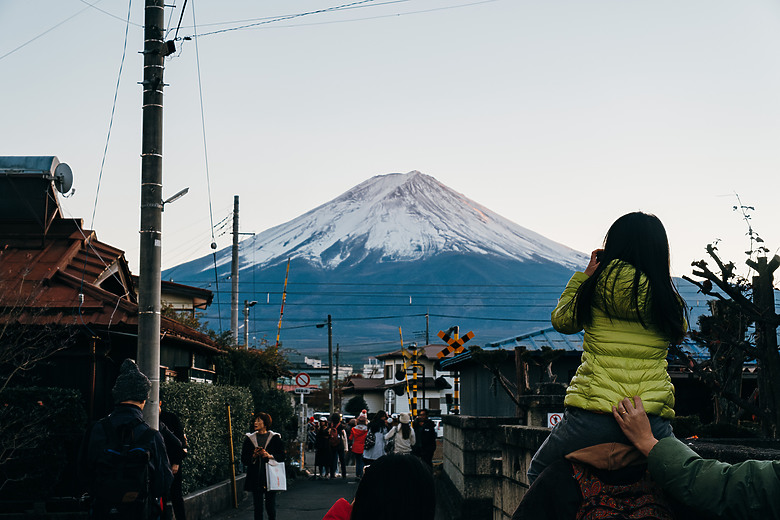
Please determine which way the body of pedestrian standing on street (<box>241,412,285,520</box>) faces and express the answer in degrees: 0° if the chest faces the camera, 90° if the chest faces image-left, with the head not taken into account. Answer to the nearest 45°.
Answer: approximately 0°

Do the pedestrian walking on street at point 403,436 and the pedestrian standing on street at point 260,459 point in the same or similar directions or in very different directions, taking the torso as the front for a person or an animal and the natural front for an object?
very different directions

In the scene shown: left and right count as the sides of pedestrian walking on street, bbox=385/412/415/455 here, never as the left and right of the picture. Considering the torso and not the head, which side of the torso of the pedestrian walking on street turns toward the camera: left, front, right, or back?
back

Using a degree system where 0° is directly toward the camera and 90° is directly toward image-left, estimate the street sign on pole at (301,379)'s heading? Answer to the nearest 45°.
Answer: approximately 0°

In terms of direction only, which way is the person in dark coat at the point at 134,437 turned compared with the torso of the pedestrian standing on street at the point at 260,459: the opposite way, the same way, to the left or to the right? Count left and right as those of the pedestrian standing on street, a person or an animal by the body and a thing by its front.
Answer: the opposite way

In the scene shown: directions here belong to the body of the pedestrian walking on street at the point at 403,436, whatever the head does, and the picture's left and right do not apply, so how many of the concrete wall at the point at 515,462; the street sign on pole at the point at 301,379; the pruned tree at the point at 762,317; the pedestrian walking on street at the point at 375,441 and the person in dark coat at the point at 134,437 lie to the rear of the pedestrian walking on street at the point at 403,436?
3

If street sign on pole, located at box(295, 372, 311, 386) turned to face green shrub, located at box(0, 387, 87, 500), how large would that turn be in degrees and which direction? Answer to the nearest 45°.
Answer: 0° — it already faces it

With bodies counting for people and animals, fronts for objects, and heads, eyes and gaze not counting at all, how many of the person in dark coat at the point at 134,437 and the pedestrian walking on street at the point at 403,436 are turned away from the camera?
2

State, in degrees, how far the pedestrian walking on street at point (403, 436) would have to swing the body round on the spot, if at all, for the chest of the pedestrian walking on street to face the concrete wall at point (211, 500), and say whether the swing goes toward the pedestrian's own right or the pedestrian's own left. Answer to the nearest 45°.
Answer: approximately 135° to the pedestrian's own left

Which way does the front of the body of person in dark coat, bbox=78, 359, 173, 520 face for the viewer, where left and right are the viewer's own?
facing away from the viewer
